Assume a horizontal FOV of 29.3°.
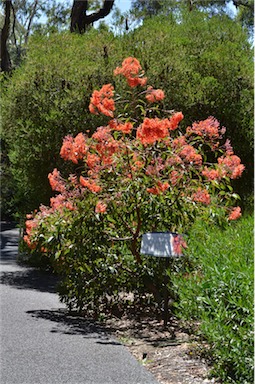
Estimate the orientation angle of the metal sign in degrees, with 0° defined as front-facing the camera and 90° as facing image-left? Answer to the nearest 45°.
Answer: approximately 0°

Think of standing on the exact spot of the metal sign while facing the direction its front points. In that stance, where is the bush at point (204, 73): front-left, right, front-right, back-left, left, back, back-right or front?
back

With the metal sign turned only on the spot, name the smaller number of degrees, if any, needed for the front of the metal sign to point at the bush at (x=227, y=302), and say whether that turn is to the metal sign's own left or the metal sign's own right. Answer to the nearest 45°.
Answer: approximately 90° to the metal sign's own left

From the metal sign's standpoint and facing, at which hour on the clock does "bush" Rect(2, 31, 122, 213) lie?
The bush is roughly at 5 o'clock from the metal sign.

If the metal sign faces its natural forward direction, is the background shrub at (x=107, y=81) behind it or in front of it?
behind
